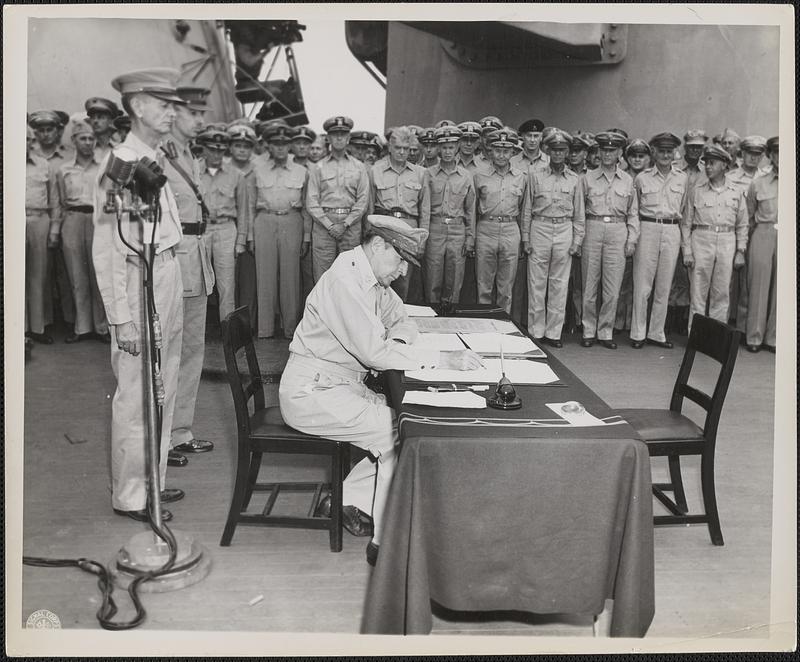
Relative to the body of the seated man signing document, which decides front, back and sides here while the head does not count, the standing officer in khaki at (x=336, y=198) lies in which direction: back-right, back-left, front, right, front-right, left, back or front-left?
left

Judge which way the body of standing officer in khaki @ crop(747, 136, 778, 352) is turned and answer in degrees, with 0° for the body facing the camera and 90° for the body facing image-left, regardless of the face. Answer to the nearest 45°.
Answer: approximately 0°

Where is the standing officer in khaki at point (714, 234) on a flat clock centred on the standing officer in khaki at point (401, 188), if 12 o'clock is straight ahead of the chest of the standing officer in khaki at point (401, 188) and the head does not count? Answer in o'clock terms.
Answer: the standing officer in khaki at point (714, 234) is roughly at 9 o'clock from the standing officer in khaki at point (401, 188).

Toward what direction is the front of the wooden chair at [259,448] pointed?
to the viewer's right

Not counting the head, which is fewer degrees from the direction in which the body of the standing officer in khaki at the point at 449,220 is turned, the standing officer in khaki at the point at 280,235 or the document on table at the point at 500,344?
the document on table

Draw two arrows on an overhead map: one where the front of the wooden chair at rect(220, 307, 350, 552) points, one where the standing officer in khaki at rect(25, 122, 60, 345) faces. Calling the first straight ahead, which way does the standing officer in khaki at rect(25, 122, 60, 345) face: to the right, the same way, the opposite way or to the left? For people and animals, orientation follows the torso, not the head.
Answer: to the right
